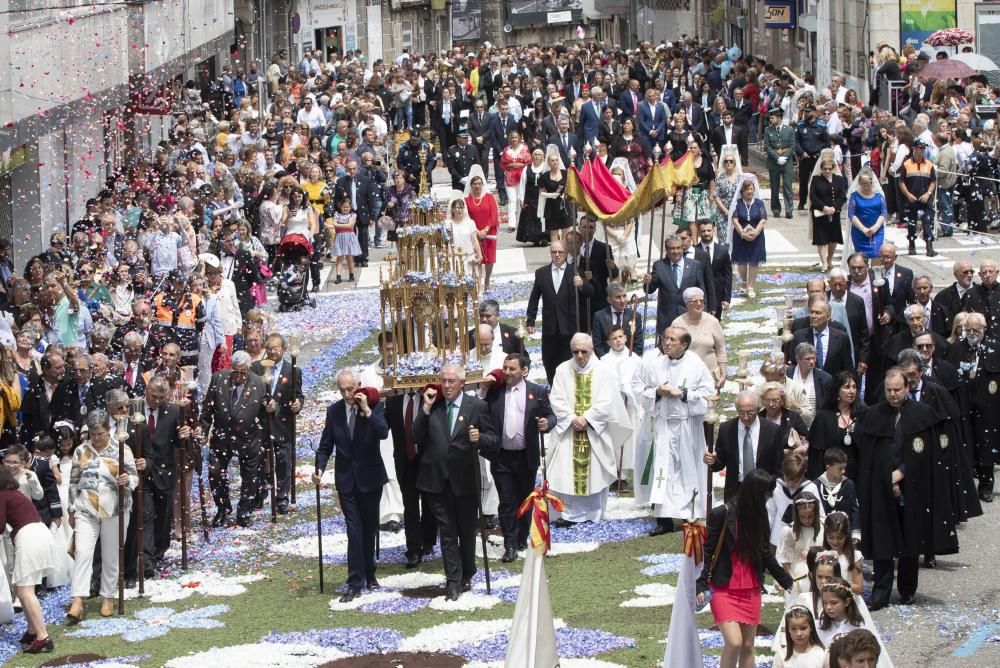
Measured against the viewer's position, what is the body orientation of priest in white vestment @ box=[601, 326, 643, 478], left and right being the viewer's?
facing the viewer

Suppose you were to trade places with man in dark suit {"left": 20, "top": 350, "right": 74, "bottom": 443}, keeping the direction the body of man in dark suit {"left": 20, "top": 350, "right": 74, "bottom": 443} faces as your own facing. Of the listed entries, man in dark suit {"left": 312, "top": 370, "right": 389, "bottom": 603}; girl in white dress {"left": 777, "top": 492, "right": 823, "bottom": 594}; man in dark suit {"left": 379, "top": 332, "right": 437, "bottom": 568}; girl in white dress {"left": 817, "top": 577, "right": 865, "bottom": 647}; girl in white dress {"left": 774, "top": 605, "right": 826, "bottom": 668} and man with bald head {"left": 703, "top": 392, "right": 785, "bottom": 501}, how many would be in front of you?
6

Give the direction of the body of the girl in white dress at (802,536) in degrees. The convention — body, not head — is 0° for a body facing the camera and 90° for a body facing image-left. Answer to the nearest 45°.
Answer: approximately 0°

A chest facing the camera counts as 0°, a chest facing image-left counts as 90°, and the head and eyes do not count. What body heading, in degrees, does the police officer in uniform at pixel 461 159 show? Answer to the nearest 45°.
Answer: approximately 0°

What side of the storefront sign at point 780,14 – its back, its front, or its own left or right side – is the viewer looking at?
front

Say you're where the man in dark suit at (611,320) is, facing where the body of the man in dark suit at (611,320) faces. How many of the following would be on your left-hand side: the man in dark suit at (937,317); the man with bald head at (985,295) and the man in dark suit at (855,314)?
3

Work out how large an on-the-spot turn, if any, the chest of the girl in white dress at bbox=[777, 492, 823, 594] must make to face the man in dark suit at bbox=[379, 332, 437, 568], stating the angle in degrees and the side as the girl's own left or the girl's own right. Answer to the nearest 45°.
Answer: approximately 135° to the girl's own right

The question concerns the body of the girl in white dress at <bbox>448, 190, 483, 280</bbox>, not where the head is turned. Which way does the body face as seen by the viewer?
toward the camera

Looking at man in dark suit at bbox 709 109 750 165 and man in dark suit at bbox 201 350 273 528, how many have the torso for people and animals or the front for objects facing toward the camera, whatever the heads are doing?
2
